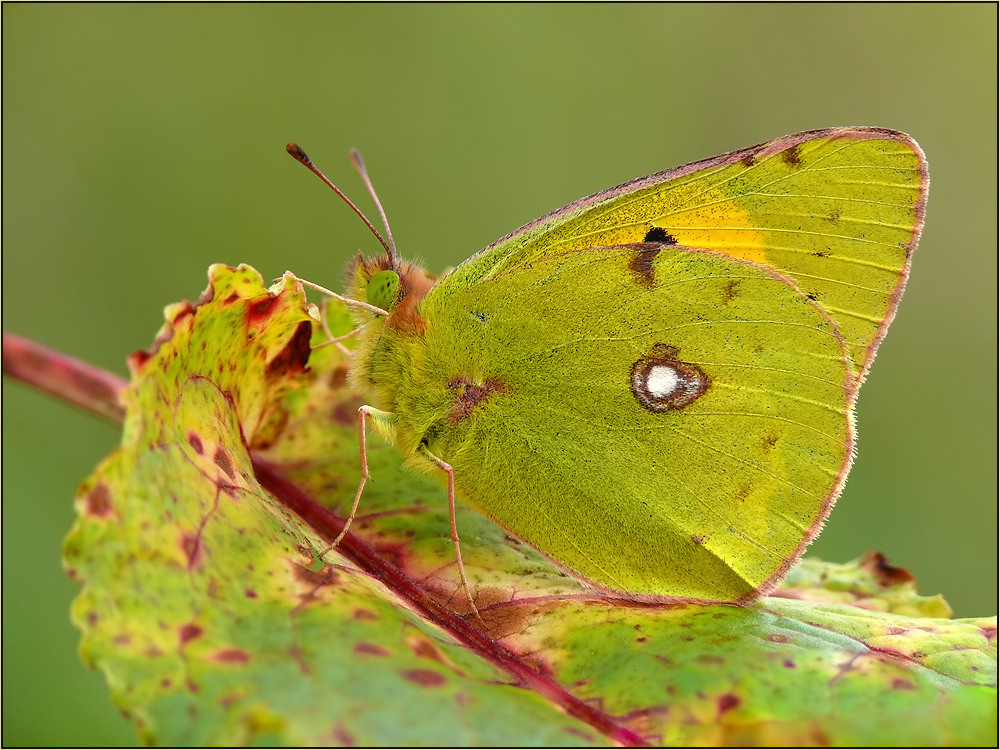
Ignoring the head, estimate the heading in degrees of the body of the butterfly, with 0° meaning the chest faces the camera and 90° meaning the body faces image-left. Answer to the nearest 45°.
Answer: approximately 90°

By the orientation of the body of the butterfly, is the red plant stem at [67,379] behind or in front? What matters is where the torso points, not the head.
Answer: in front
